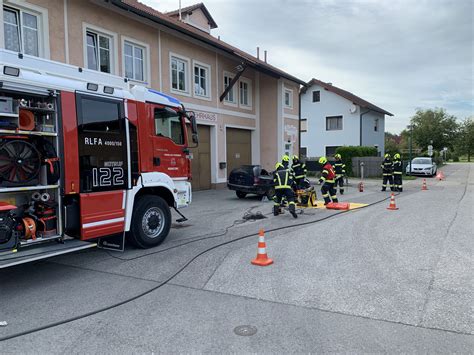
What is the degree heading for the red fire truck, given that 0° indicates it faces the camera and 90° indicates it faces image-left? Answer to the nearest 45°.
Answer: approximately 225°

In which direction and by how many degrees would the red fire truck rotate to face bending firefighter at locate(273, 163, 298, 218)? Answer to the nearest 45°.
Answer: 0° — it already faces them

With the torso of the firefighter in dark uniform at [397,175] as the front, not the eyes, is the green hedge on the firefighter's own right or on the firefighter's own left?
on the firefighter's own right

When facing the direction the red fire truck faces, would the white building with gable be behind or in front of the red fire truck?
in front

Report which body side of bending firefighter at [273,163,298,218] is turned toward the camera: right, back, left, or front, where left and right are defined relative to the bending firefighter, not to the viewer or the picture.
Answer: back

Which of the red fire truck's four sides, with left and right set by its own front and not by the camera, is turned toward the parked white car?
front

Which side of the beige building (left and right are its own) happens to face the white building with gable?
left

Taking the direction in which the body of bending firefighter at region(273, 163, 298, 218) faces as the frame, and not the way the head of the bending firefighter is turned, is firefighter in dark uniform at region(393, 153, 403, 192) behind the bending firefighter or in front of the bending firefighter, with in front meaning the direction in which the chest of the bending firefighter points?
in front

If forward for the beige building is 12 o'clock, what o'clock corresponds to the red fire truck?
The red fire truck is roughly at 2 o'clock from the beige building.

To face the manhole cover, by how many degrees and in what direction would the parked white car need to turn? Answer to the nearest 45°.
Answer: approximately 45° to its left

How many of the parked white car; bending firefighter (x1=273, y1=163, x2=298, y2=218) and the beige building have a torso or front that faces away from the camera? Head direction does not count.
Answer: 1
